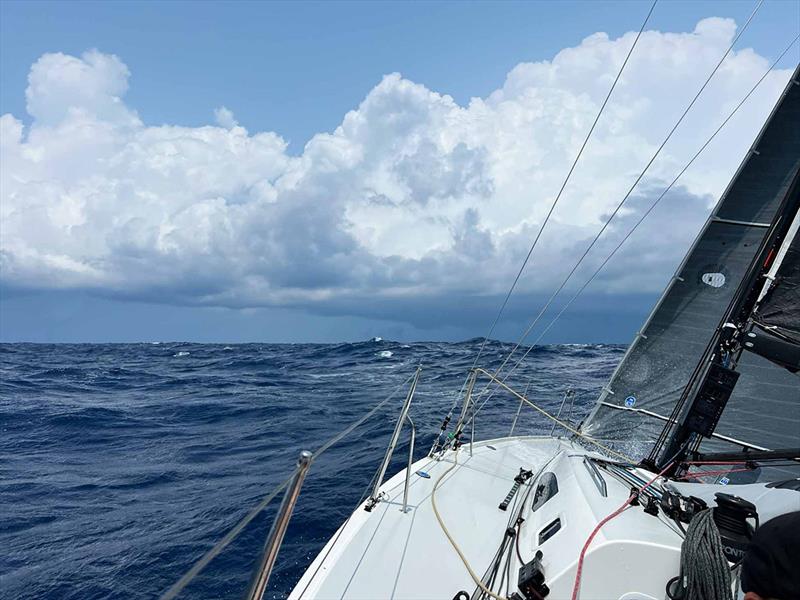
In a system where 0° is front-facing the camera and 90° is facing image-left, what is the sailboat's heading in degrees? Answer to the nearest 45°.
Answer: approximately 180°
